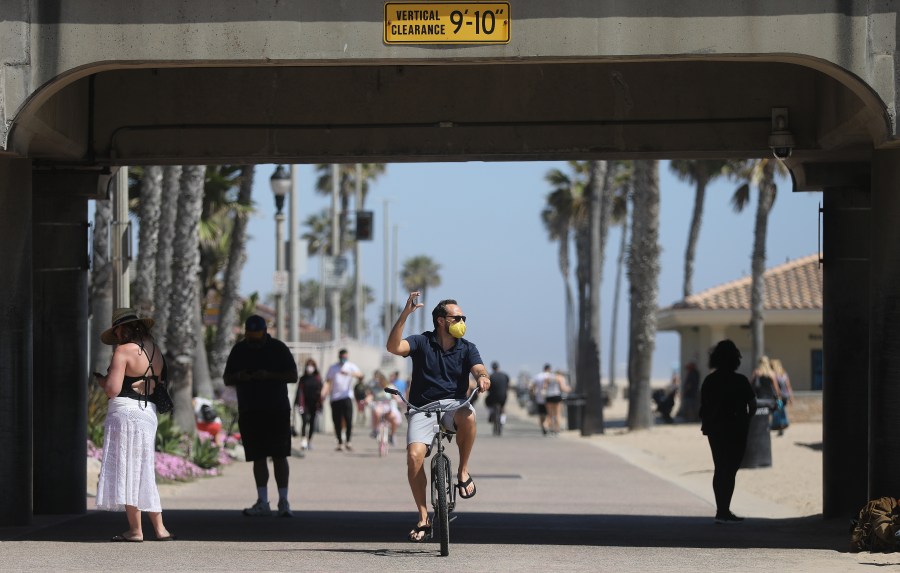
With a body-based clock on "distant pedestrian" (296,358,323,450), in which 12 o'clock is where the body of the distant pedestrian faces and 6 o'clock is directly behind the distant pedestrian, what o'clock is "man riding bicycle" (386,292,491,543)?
The man riding bicycle is roughly at 12 o'clock from the distant pedestrian.

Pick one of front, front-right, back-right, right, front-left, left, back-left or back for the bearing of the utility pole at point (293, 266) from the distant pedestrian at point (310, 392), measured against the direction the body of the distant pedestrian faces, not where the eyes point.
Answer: back

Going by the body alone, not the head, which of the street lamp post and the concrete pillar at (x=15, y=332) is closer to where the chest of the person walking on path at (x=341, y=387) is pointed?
the concrete pillar

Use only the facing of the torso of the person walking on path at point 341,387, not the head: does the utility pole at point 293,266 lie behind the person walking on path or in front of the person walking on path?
behind

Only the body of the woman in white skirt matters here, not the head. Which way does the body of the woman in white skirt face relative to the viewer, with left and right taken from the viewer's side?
facing away from the viewer and to the left of the viewer

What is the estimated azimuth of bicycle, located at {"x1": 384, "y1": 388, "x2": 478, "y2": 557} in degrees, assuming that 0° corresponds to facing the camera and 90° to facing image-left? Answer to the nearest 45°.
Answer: approximately 0°

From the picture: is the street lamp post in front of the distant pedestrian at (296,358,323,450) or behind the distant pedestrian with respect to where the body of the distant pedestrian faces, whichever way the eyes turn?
behind

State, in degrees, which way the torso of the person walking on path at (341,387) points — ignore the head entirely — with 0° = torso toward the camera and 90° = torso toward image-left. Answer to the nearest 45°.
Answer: approximately 0°

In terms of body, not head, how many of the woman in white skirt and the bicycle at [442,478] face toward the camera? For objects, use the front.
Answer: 1

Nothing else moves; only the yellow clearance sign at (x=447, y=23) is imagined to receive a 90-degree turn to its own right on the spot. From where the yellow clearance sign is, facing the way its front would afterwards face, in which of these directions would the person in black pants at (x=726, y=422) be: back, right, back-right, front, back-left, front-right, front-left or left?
back-right

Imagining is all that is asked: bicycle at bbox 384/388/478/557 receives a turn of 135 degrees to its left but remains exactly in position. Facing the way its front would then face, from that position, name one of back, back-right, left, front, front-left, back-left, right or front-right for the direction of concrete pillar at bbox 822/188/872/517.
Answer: front

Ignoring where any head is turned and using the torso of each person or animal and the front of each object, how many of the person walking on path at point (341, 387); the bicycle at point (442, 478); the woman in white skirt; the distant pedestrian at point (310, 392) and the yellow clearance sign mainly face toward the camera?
4
